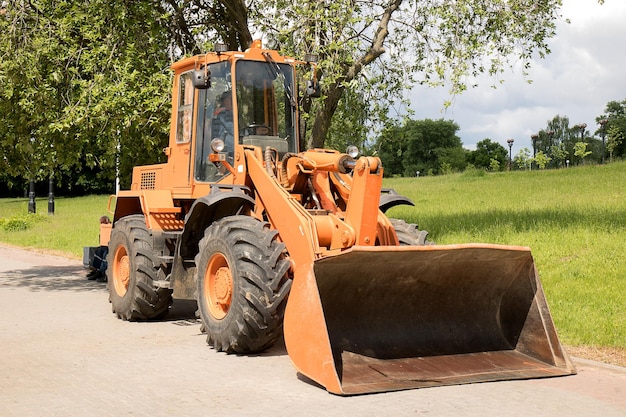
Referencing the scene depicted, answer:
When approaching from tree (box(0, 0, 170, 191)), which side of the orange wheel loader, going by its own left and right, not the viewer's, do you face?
back

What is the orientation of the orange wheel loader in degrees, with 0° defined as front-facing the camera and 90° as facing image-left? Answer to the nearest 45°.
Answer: approximately 315°
